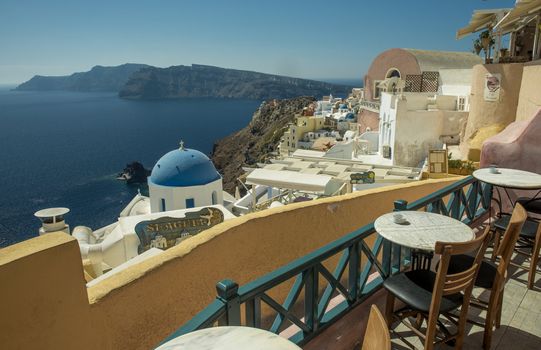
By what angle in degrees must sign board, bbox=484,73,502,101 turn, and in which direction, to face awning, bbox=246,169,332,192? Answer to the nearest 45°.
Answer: approximately 45° to its right

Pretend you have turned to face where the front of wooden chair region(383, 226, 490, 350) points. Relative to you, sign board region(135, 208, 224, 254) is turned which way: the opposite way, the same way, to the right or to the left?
the opposite way

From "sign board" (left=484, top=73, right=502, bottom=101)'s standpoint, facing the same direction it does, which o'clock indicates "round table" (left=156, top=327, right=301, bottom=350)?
The round table is roughly at 12 o'clock from the sign board.

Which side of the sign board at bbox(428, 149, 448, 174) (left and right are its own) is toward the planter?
left

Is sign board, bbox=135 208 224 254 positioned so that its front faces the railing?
yes

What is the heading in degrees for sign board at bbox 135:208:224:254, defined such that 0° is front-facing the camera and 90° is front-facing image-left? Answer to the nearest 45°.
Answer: approximately 0°

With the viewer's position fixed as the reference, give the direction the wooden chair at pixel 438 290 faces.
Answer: facing away from the viewer and to the left of the viewer

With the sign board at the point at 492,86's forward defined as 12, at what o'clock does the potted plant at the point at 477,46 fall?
The potted plant is roughly at 5 o'clock from the sign board.

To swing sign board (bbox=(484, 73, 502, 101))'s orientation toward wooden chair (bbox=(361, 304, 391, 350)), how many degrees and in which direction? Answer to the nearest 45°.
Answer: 0° — it already faces it

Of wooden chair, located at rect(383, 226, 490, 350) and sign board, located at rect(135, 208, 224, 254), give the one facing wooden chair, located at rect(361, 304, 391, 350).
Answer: the sign board

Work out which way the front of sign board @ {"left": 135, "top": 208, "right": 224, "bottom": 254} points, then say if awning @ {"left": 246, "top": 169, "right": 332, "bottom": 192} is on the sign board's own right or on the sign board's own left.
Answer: on the sign board's own left

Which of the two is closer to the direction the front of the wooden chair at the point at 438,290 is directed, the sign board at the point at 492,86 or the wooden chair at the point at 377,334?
the sign board

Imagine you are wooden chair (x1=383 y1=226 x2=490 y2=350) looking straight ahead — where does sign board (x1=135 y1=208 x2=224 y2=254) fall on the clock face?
The sign board is roughly at 12 o'clock from the wooden chair.

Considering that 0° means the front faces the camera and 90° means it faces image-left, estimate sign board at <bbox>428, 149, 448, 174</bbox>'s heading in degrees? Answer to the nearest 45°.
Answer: approximately 0°

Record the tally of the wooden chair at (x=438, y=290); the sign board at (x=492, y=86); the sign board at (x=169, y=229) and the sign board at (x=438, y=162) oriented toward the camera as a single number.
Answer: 3

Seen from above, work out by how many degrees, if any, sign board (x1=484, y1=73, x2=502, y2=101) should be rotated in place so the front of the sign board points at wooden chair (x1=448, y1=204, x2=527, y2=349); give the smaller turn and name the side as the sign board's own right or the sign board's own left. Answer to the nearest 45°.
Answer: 0° — it already faces it
